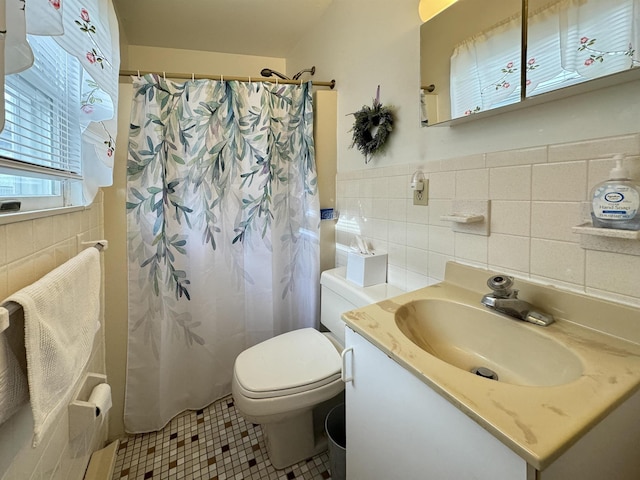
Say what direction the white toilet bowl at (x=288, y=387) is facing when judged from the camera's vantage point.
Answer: facing the viewer and to the left of the viewer

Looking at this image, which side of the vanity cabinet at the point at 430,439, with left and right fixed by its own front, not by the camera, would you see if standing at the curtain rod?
right

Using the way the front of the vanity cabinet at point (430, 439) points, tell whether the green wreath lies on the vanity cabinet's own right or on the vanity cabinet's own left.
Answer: on the vanity cabinet's own right

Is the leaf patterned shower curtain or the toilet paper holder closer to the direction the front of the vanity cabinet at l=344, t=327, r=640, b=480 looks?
the toilet paper holder

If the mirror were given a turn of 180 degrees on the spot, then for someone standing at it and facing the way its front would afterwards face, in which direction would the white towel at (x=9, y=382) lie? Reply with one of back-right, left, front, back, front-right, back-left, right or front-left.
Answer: back

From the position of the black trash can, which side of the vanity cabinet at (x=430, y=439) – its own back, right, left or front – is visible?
right

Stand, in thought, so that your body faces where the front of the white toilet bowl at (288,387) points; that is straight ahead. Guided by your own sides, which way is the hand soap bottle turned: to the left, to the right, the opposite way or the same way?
the same way

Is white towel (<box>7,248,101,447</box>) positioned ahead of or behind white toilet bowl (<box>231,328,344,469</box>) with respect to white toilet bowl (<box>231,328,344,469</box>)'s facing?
ahead

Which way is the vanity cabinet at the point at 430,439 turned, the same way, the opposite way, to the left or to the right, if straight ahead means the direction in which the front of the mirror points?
the same way

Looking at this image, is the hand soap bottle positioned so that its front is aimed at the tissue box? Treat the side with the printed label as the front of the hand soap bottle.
no

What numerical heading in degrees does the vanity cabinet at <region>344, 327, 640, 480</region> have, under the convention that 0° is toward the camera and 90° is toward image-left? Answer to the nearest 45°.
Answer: approximately 45°

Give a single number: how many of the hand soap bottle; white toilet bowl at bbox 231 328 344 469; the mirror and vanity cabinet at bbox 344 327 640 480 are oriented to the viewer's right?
0

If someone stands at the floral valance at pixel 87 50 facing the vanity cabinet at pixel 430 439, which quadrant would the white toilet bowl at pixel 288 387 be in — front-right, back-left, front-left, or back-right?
front-left

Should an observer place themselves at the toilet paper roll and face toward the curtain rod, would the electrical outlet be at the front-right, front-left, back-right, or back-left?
front-right

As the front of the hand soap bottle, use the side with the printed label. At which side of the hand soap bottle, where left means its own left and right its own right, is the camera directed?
front
